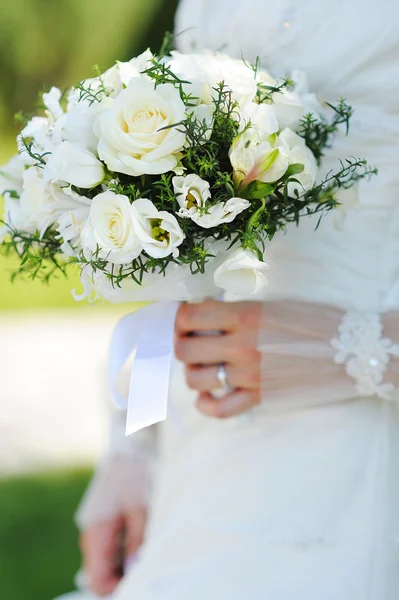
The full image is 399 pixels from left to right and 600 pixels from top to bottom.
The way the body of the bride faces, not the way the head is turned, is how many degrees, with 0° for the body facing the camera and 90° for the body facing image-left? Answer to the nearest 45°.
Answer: approximately 45°
